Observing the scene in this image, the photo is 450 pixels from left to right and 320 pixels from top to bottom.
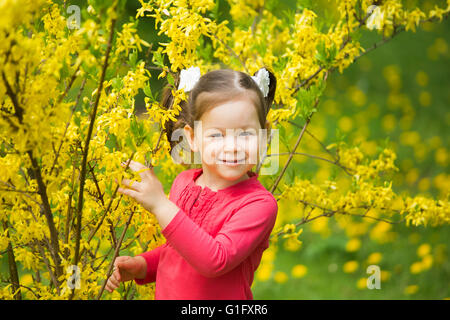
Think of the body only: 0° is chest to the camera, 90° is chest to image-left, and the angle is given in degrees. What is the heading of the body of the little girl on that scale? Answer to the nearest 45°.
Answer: approximately 45°
